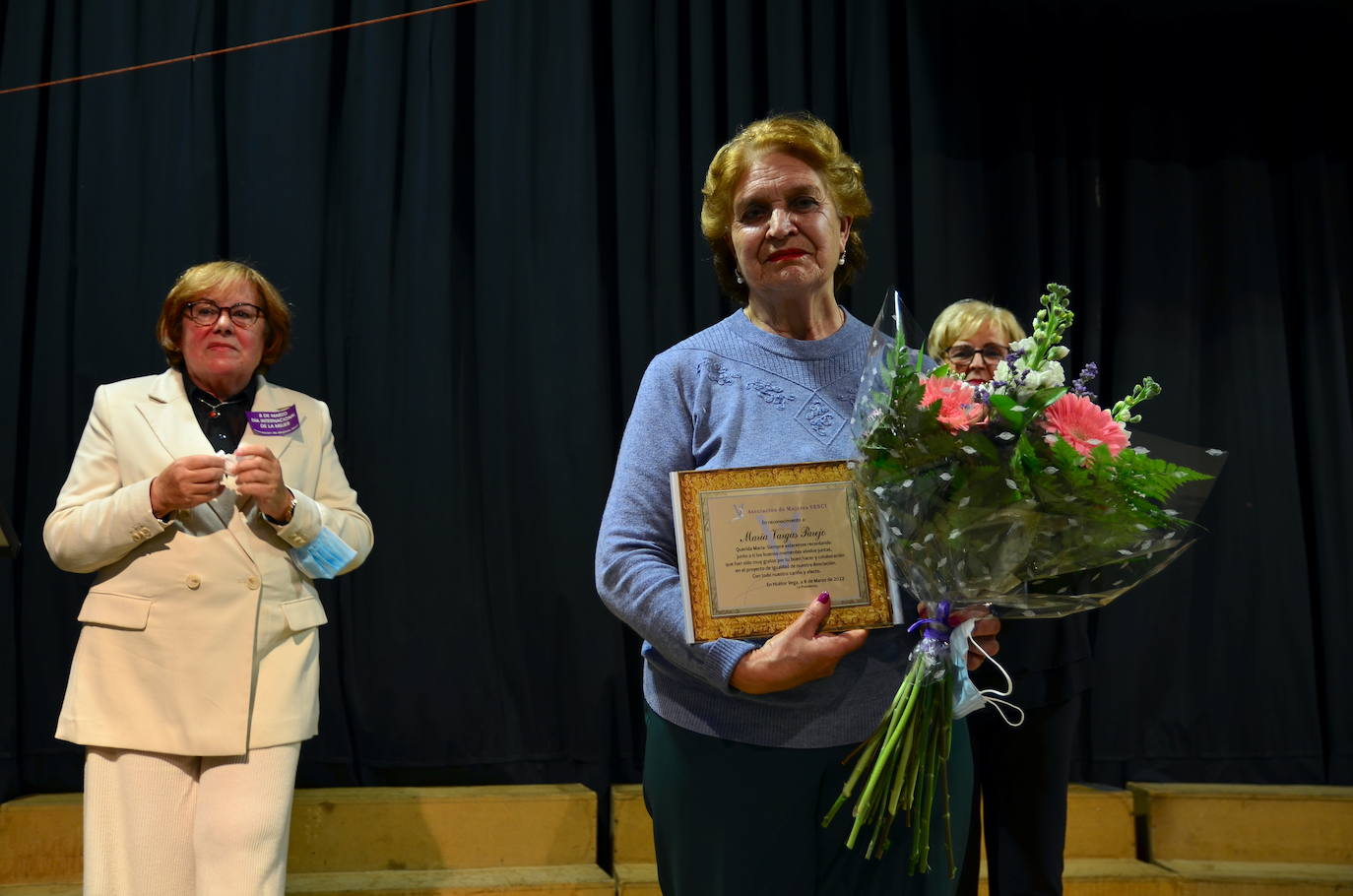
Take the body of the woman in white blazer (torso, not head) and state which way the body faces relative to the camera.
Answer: toward the camera

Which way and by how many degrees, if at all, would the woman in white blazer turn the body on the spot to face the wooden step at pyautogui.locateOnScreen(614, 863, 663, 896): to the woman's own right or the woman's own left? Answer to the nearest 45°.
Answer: approximately 135° to the woman's own left

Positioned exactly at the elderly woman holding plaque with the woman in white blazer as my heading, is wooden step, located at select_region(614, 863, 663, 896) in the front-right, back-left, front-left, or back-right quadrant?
front-right

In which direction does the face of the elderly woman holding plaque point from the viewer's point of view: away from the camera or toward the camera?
toward the camera

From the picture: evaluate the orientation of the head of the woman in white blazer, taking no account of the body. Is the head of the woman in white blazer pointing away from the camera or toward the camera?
toward the camera

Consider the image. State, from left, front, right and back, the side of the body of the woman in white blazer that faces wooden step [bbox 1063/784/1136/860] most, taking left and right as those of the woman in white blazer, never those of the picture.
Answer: left

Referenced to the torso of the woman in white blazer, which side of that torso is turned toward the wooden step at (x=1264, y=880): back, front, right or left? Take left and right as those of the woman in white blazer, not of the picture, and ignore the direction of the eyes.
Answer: left

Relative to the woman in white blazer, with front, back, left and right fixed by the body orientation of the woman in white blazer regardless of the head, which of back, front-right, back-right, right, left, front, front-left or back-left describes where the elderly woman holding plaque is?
front-left

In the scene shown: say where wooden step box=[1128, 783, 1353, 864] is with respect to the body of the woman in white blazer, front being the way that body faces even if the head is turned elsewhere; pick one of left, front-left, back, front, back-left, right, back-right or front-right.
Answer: left

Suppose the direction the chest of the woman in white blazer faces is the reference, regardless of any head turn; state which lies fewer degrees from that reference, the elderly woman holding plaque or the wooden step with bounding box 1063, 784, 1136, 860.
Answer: the elderly woman holding plaque
